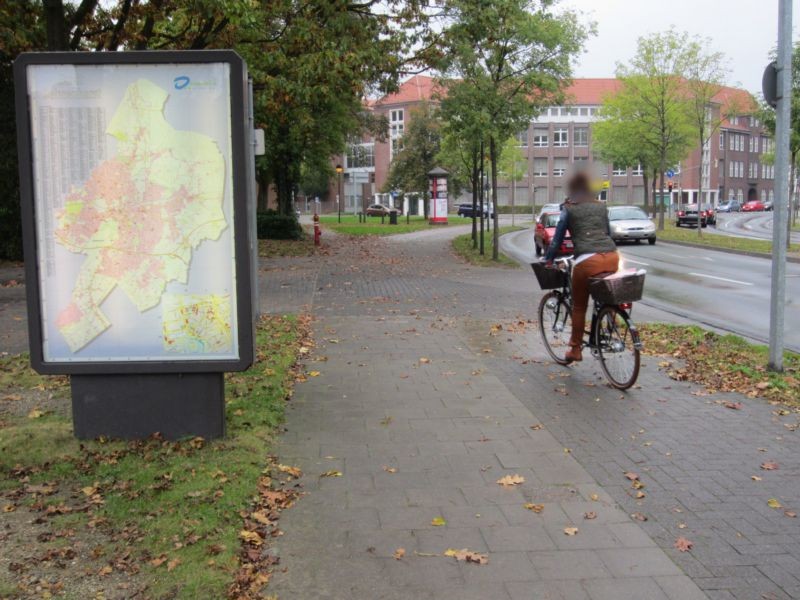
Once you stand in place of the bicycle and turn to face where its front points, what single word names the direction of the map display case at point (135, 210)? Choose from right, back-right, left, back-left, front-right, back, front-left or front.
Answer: left

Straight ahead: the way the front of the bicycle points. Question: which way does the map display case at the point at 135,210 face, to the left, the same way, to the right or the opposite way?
the opposite way

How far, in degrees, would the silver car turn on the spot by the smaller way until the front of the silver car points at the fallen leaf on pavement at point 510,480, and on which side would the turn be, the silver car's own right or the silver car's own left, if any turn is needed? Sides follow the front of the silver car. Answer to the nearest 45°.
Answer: approximately 45° to the silver car's own right

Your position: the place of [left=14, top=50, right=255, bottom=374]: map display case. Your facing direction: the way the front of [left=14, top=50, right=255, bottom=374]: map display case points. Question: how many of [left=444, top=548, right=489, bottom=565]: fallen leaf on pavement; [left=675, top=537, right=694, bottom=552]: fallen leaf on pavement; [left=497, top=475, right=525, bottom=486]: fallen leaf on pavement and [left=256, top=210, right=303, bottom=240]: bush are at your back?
1

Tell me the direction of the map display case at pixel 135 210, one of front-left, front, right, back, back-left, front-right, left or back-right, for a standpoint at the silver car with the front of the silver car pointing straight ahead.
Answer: front-right

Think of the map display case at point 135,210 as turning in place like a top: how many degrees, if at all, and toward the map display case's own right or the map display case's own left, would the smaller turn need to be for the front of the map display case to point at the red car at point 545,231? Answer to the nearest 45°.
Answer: approximately 135° to the map display case's own left

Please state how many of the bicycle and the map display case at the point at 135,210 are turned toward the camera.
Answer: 1

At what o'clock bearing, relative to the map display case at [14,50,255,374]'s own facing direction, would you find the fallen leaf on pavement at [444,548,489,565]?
The fallen leaf on pavement is roughly at 11 o'clock from the map display case.

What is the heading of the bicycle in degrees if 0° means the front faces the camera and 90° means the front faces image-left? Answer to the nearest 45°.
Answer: approximately 135°

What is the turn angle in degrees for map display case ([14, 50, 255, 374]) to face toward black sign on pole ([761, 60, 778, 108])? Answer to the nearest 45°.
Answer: approximately 90° to its left

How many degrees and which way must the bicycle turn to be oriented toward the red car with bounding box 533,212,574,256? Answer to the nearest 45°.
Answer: approximately 45° to its right

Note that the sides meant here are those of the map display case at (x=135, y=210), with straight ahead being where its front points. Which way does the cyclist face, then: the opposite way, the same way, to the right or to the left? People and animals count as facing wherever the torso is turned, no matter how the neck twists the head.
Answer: the opposite way

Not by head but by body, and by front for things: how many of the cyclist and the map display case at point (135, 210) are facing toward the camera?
1

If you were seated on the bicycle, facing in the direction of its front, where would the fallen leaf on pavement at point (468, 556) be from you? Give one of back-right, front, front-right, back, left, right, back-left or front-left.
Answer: back-left

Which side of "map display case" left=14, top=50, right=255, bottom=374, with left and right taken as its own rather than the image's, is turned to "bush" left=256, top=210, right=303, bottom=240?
back
